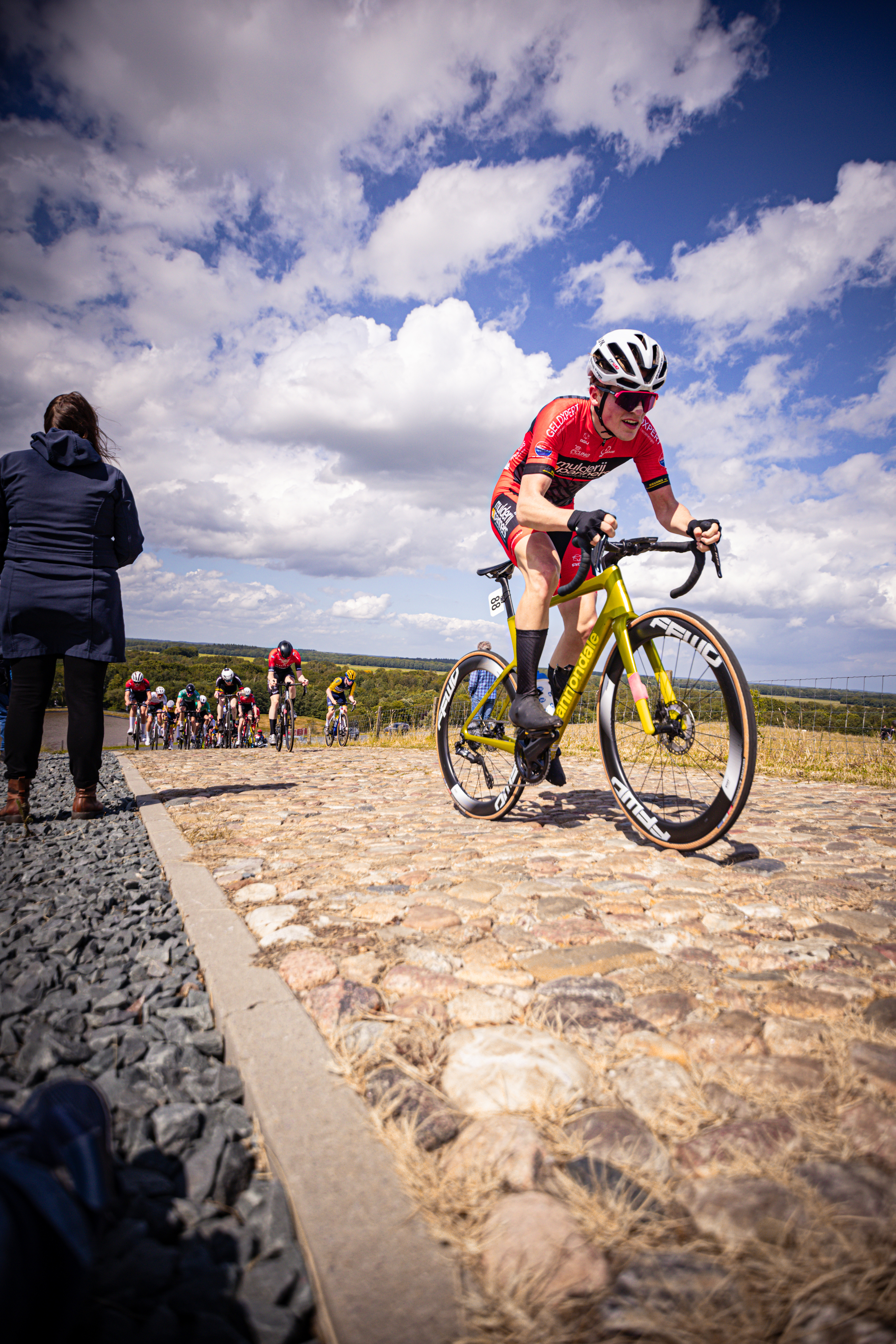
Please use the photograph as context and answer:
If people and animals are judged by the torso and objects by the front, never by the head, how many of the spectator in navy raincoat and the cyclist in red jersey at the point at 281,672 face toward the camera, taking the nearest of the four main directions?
1

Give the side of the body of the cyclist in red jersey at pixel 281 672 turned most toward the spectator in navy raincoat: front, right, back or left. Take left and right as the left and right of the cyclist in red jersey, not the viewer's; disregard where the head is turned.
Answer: front

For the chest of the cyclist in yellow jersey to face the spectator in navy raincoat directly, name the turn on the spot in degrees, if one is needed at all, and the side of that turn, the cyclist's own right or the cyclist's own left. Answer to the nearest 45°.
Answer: approximately 45° to the cyclist's own right

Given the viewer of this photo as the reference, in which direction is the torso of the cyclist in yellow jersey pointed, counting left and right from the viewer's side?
facing the viewer and to the right of the viewer

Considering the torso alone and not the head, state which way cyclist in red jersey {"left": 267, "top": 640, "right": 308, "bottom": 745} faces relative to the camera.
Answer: toward the camera

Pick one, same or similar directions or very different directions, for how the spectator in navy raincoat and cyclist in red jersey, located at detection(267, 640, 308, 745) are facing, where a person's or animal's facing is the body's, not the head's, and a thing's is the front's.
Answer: very different directions

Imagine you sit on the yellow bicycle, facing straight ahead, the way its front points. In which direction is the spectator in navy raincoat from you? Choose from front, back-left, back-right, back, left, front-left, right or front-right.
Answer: back-right

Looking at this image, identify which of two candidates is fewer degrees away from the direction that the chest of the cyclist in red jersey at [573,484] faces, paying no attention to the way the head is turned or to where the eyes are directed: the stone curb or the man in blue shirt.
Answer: the stone curb

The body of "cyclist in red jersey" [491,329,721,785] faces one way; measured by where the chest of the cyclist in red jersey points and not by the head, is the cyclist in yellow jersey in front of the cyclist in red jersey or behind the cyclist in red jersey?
behind

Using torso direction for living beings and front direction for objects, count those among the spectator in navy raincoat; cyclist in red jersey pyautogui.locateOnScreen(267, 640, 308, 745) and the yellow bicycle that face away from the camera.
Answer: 1

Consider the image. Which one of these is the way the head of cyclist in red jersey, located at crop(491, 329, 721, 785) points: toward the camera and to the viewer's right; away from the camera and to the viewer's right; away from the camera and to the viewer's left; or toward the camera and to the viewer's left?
toward the camera and to the viewer's right

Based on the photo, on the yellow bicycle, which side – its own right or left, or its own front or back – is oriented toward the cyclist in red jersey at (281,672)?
back

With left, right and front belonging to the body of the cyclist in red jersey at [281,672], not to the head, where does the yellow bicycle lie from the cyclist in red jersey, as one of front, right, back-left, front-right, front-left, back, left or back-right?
front

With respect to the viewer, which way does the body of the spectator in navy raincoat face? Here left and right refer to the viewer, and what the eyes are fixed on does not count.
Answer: facing away from the viewer
